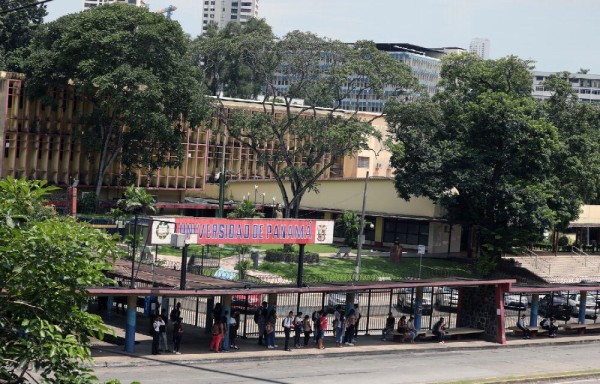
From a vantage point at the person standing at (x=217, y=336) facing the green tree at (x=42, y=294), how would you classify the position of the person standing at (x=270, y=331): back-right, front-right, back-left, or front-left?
back-left

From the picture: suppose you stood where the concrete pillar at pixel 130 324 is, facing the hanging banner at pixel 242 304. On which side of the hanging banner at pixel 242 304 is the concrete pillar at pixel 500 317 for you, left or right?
right

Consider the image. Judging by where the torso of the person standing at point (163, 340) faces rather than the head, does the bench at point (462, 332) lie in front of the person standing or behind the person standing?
in front

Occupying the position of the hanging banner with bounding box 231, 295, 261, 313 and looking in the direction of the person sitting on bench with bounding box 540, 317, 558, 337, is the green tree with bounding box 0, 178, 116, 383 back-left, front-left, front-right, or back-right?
back-right
